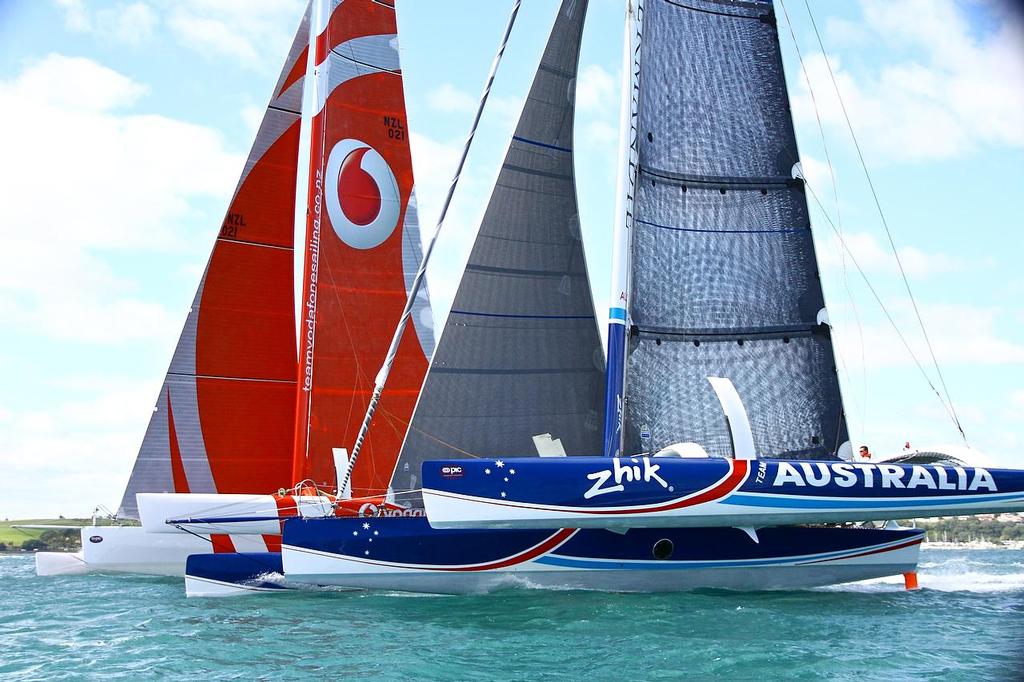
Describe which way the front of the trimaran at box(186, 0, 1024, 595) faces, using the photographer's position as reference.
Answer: facing to the left of the viewer

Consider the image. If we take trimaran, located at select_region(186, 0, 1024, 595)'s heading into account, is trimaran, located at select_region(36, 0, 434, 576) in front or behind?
in front
